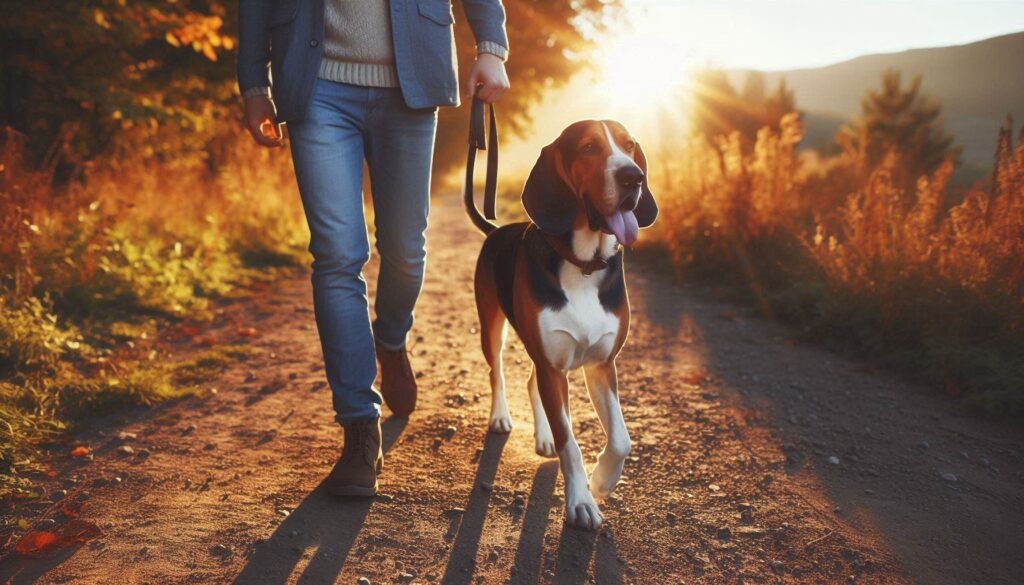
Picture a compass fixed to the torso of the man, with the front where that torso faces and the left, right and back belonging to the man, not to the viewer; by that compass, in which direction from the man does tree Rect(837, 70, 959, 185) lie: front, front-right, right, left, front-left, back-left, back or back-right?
back-left

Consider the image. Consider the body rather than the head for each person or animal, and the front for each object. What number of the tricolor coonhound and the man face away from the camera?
0

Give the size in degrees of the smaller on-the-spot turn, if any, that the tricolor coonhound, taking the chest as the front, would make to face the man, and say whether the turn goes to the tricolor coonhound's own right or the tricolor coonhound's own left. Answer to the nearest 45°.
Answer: approximately 135° to the tricolor coonhound's own right

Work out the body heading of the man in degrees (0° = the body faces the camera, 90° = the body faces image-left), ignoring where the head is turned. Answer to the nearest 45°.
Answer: approximately 0°

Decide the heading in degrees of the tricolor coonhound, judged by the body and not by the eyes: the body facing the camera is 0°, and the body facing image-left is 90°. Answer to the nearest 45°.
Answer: approximately 315°

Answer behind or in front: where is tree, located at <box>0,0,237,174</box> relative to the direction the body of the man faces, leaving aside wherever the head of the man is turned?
behind

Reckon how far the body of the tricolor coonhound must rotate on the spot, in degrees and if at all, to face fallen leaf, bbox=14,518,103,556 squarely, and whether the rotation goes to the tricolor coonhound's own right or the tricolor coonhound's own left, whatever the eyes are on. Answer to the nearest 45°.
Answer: approximately 135° to the tricolor coonhound's own right
